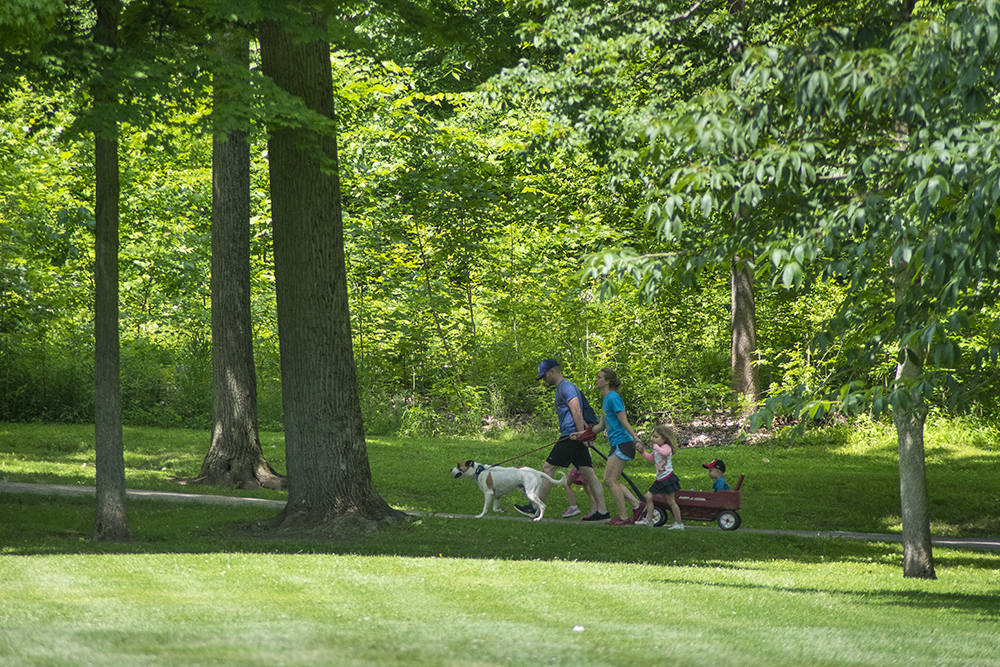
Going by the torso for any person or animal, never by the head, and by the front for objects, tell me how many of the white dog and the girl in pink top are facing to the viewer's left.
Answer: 2

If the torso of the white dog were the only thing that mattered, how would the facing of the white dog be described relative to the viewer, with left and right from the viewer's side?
facing to the left of the viewer

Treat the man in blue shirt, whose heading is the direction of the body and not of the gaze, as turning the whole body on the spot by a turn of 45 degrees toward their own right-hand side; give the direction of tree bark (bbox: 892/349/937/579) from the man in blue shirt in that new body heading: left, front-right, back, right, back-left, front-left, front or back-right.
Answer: back

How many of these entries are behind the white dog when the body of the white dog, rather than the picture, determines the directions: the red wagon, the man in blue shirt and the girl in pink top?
3

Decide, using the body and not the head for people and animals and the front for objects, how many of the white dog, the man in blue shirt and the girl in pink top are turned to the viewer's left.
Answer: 3

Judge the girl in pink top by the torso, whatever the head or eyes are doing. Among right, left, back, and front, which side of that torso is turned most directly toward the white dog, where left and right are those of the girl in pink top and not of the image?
front

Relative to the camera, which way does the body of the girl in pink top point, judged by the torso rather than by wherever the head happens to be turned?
to the viewer's left

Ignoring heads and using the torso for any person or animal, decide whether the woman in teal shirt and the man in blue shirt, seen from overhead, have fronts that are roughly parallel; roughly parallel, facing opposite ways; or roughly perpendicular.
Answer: roughly parallel

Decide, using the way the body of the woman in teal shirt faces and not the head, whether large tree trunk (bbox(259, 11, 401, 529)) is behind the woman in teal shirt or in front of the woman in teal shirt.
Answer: in front

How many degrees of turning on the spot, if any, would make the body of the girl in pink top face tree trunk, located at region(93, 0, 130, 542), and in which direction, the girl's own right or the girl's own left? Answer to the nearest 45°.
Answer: approximately 45° to the girl's own left

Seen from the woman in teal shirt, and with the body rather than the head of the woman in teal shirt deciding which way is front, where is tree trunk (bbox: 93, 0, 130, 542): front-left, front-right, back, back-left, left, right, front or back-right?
front-left

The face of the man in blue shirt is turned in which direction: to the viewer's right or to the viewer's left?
to the viewer's left

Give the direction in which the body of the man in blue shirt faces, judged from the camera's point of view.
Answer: to the viewer's left

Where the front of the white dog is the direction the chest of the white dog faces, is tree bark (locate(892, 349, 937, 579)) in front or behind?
behind

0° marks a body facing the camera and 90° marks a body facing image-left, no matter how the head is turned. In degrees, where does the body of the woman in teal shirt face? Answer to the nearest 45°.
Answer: approximately 90°

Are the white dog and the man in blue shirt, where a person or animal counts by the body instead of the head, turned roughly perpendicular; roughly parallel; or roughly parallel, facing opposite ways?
roughly parallel

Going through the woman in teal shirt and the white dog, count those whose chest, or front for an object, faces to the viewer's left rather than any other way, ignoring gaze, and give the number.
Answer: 2
